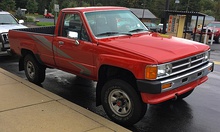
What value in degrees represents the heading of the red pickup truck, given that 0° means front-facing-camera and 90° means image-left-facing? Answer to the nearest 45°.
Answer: approximately 315°

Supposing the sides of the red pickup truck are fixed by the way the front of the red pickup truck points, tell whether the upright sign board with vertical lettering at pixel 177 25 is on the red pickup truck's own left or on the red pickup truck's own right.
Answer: on the red pickup truck's own left
